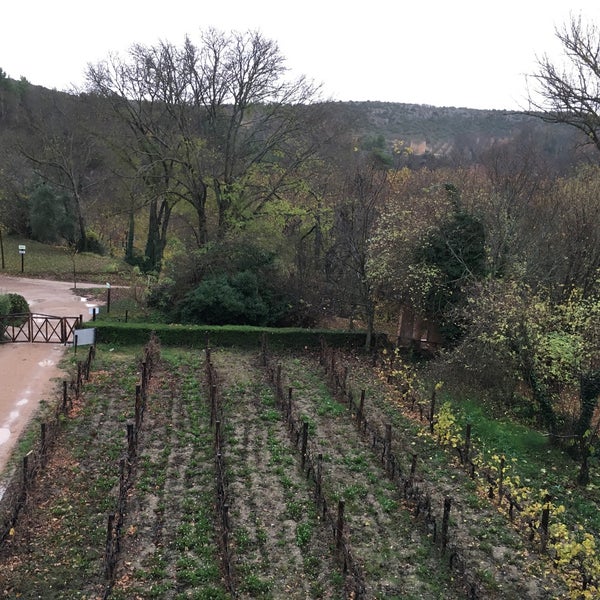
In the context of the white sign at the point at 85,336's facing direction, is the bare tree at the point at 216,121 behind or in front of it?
behind

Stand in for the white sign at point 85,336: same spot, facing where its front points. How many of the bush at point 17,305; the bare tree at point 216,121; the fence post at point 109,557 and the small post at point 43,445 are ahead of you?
2

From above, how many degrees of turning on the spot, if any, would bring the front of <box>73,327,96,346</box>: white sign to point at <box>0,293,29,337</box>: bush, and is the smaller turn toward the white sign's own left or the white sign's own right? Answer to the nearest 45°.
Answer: approximately 135° to the white sign's own right

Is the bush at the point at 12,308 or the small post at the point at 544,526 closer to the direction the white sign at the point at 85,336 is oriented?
the small post

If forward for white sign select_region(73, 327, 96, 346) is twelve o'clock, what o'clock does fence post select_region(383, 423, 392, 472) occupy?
The fence post is roughly at 11 o'clock from the white sign.

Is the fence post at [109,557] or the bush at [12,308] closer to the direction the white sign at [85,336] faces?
the fence post

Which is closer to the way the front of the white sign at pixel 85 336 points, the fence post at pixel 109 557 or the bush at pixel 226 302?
the fence post

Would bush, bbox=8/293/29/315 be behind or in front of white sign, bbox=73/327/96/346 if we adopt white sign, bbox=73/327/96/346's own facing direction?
behind

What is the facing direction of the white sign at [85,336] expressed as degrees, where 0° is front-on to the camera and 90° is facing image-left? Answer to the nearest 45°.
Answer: approximately 0°

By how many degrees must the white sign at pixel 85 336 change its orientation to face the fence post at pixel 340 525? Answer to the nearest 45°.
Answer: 0° — it already faces it
